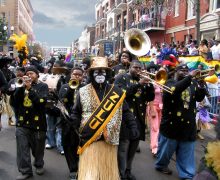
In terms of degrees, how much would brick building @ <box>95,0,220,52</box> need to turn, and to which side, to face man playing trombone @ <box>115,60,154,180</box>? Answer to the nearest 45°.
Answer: approximately 45° to its left

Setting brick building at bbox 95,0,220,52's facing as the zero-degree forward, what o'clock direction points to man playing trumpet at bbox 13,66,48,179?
The man playing trumpet is roughly at 11 o'clock from the brick building.

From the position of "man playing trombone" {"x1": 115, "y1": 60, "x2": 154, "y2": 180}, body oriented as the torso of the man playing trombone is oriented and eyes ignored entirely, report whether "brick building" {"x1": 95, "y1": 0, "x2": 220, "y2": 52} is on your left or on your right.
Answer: on your left

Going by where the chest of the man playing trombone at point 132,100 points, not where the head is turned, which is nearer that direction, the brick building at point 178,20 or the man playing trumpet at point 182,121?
the man playing trumpet

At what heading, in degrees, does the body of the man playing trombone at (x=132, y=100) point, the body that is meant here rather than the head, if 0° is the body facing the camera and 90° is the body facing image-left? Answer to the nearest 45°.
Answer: approximately 315°

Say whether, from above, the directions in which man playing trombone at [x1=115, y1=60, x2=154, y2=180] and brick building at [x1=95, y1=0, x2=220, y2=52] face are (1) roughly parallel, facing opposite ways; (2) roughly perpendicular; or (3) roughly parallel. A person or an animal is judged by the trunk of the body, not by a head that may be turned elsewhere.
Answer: roughly perpendicular

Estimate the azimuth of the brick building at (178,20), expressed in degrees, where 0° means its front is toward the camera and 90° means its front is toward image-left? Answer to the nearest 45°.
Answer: approximately 45°
